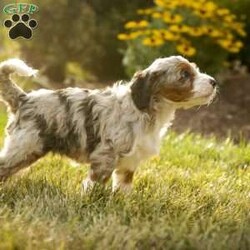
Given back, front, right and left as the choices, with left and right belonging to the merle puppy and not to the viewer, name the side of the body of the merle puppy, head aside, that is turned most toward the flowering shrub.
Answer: left

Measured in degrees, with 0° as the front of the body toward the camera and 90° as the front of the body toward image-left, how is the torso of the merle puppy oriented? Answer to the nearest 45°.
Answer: approximately 270°
